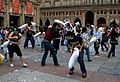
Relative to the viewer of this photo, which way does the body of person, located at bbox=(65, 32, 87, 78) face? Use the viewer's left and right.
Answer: facing the viewer and to the left of the viewer

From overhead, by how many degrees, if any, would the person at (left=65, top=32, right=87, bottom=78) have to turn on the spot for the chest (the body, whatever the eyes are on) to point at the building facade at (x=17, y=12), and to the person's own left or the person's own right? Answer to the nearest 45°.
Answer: approximately 135° to the person's own right

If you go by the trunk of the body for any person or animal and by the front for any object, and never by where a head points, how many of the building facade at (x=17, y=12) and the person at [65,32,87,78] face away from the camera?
0

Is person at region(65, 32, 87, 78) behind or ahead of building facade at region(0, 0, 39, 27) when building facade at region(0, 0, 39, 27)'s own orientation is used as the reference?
ahead

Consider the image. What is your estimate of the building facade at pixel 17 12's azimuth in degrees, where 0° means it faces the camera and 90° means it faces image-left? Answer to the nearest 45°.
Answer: approximately 315°
